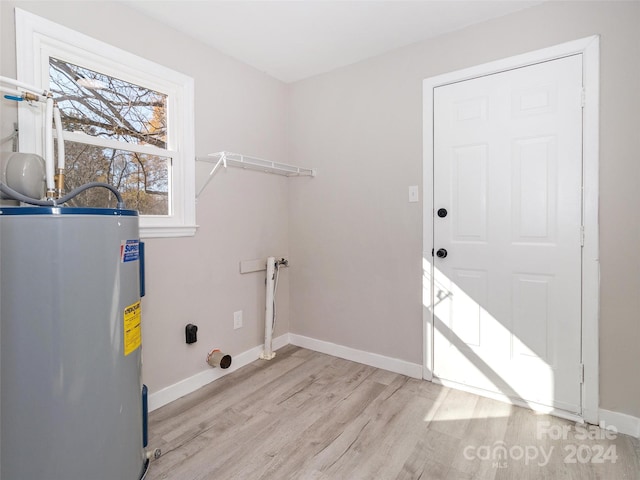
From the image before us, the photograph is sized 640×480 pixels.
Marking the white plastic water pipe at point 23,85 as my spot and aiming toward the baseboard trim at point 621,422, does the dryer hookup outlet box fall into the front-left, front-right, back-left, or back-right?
front-left

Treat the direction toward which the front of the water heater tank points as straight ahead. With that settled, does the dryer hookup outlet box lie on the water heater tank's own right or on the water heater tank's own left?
on the water heater tank's own left

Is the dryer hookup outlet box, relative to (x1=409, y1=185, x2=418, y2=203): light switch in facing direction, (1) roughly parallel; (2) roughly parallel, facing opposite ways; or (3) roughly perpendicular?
roughly perpendicular

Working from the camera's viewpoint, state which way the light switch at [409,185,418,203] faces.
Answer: facing the viewer

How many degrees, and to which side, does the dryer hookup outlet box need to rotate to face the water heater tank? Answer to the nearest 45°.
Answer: approximately 45° to its right

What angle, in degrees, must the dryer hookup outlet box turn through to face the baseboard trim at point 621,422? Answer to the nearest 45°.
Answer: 0° — it already faces it

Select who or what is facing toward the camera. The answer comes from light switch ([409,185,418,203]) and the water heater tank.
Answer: the light switch

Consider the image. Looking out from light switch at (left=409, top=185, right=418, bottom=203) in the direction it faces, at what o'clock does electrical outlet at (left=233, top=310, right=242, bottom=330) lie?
electrical outlet at (left=233, top=310, right=242, bottom=330) is roughly at 3 o'clock from light switch at (left=409, top=185, right=418, bottom=203).

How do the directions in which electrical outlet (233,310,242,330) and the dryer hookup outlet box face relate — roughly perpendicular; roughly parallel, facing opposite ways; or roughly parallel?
roughly parallel

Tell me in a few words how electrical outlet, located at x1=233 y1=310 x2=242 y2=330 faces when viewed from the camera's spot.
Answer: facing the viewer and to the right of the viewer

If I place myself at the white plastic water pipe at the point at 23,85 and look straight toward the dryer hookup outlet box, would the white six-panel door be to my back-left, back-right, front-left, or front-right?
front-right
